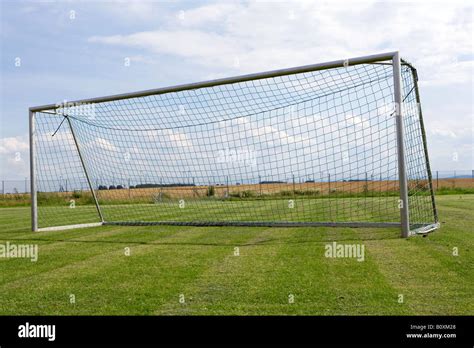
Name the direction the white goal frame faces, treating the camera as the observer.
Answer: facing the viewer and to the left of the viewer
